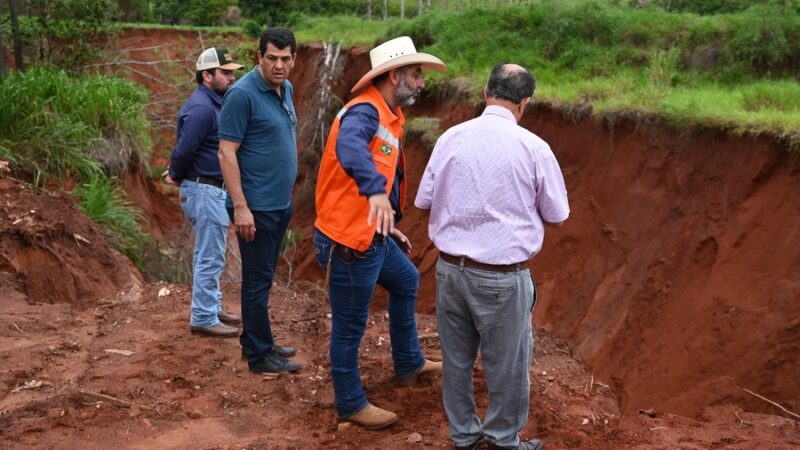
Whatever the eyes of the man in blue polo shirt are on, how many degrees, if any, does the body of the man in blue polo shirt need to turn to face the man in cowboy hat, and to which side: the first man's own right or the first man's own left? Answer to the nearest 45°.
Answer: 0° — they already face them

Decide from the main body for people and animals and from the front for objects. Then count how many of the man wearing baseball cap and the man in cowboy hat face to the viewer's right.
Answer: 2

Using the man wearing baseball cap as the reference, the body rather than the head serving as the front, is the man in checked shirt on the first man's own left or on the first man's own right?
on the first man's own right

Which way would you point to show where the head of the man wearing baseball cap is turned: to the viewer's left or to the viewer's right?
to the viewer's right

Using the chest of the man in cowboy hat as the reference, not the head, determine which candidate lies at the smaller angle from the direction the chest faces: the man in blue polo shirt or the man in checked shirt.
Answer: the man in checked shirt

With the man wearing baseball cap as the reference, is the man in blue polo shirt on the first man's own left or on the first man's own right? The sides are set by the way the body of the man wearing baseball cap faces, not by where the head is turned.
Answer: on the first man's own right

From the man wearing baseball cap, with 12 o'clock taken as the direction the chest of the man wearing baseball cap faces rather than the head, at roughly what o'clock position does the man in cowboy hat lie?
The man in cowboy hat is roughly at 2 o'clock from the man wearing baseball cap.

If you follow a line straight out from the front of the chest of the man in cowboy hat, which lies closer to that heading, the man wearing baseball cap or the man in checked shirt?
the man in checked shirt

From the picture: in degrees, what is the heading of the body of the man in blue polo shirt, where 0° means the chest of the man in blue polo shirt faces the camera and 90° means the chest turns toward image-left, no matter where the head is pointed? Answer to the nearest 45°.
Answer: approximately 315°

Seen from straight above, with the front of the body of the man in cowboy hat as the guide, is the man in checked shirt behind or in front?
in front

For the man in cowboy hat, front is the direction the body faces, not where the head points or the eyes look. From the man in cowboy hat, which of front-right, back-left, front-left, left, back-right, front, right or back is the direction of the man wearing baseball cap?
back-left

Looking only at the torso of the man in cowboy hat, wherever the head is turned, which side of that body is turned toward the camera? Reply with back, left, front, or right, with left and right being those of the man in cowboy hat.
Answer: right

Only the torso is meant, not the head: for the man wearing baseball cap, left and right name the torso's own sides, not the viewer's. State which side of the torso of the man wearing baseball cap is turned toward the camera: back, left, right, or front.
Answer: right

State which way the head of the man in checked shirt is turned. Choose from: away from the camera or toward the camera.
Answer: away from the camera

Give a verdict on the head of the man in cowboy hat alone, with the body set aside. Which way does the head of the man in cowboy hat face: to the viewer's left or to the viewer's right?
to the viewer's right
